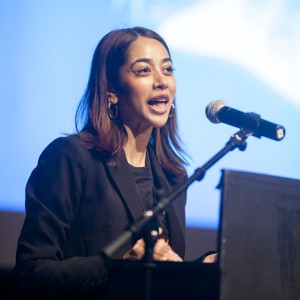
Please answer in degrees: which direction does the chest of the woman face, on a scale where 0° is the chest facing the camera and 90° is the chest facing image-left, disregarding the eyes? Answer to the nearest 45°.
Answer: approximately 315°

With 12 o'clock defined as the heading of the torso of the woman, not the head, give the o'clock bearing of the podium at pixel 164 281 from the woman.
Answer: The podium is roughly at 1 o'clock from the woman.

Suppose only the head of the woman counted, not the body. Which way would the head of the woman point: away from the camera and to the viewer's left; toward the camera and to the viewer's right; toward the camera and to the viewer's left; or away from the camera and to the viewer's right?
toward the camera and to the viewer's right

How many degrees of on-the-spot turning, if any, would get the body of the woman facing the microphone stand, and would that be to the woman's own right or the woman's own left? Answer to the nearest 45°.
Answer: approximately 45° to the woman's own right
